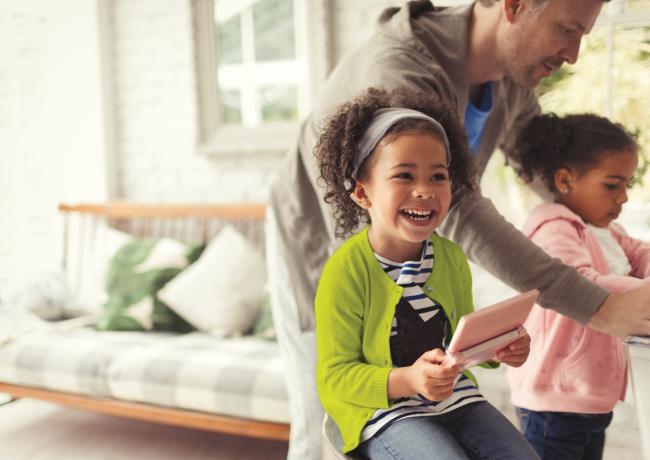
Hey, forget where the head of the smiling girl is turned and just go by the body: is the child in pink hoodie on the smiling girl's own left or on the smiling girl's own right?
on the smiling girl's own left

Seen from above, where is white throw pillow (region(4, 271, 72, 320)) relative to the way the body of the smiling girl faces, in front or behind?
behind

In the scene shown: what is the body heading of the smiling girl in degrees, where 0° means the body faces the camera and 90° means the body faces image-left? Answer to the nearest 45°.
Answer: approximately 315°

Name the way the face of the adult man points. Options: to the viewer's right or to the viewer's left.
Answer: to the viewer's right
